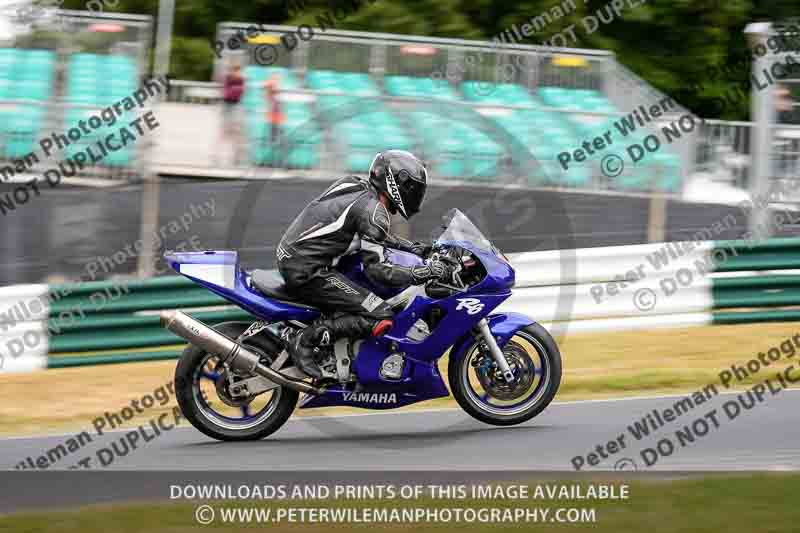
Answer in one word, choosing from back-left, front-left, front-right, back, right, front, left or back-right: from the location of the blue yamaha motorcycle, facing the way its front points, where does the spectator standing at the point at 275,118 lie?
left

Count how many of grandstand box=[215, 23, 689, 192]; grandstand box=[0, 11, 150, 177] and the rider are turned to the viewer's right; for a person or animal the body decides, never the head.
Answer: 1

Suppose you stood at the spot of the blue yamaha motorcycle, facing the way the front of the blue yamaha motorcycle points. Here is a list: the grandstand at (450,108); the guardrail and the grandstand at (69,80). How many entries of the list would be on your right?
0

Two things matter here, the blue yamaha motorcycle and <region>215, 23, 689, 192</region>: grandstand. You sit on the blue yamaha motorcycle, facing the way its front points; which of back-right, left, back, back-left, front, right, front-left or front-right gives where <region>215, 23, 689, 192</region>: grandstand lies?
left

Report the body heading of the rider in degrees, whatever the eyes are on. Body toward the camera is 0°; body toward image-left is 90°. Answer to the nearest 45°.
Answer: approximately 270°

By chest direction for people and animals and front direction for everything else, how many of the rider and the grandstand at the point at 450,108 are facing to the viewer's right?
1

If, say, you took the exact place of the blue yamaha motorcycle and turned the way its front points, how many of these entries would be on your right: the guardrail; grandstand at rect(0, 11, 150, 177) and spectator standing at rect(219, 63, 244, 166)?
0

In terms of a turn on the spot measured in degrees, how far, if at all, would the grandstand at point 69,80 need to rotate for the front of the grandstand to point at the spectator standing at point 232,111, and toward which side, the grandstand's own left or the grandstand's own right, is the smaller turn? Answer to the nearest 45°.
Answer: approximately 90° to the grandstand's own left

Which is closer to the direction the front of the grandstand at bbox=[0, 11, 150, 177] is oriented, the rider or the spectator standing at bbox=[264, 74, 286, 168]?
the rider

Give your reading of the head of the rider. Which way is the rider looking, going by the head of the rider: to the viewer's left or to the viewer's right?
to the viewer's right

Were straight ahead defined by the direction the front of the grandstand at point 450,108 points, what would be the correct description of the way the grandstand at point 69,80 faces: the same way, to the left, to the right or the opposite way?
the same way

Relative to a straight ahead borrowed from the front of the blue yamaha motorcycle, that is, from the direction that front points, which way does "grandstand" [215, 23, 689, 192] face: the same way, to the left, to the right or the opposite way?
to the right

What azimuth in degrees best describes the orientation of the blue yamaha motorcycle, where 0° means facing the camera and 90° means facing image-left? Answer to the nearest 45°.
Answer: approximately 270°

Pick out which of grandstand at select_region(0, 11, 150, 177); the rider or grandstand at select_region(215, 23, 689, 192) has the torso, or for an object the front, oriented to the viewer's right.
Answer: the rider

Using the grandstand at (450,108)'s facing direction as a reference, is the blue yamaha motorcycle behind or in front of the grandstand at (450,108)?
in front

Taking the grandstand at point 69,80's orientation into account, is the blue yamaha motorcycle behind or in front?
in front

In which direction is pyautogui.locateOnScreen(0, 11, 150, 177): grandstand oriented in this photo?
toward the camera
